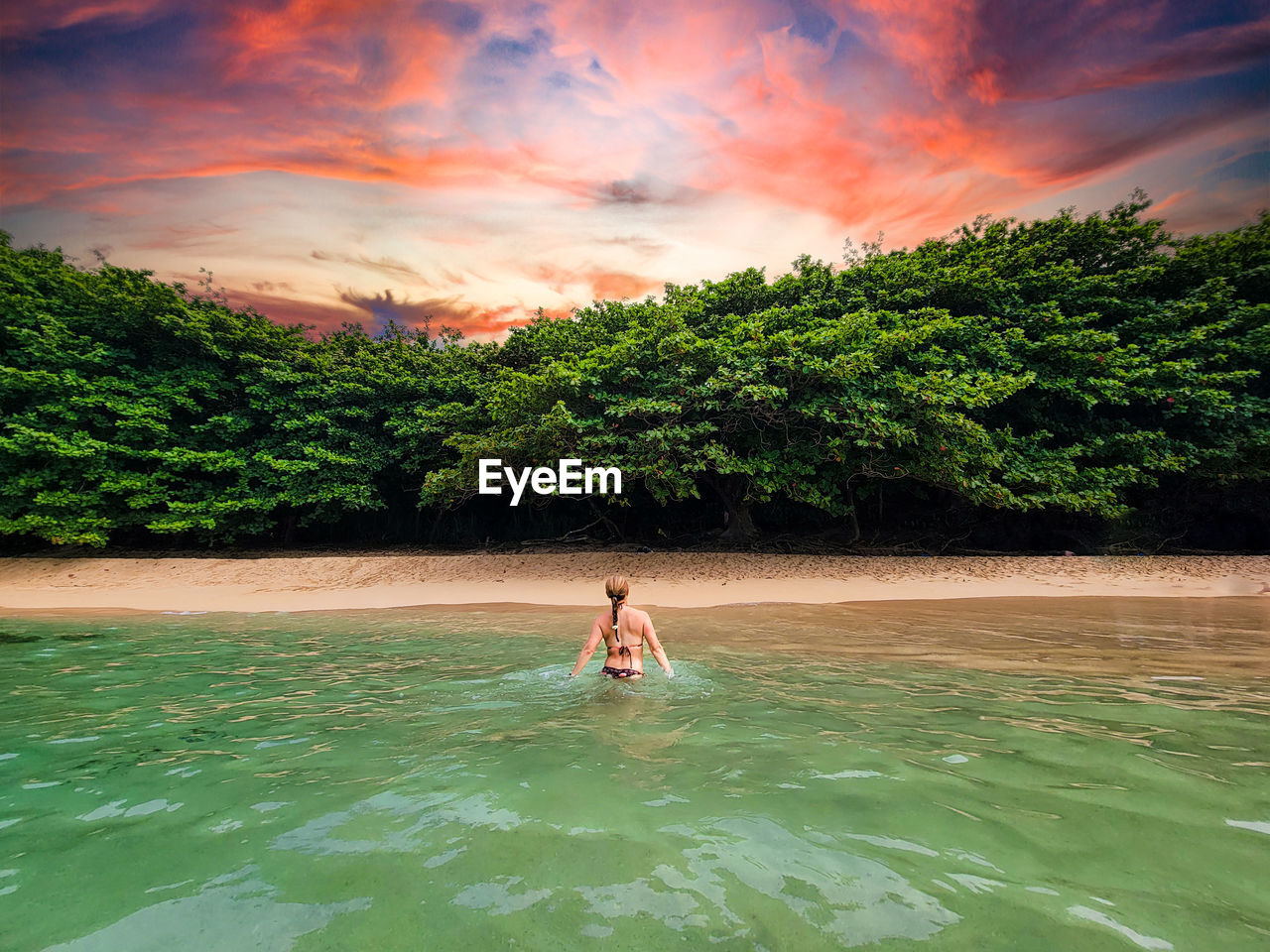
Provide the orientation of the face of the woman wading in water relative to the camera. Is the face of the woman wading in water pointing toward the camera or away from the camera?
away from the camera

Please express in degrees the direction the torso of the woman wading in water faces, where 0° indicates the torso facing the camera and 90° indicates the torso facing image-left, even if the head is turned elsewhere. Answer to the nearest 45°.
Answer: approximately 180°
